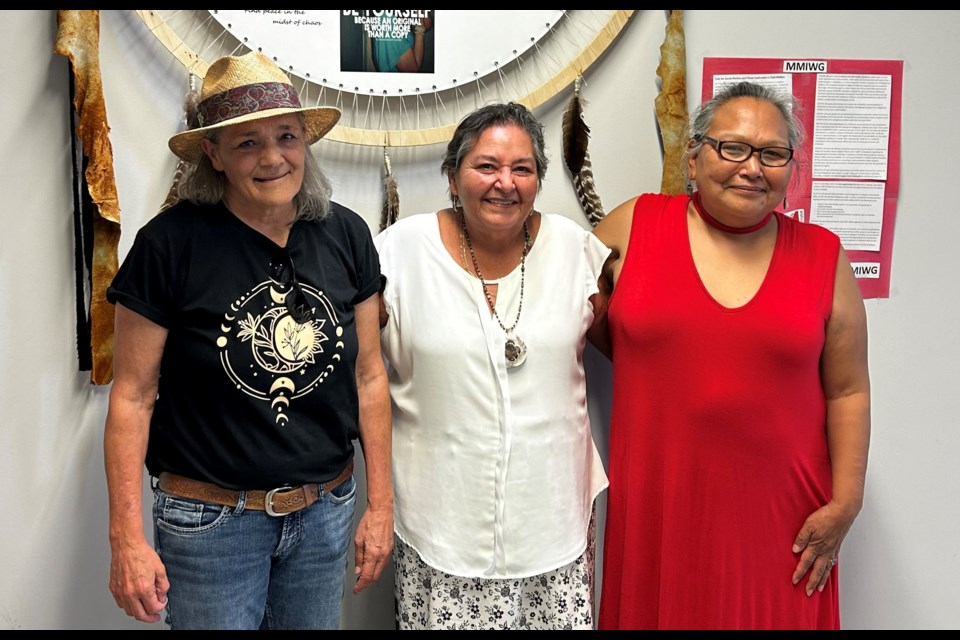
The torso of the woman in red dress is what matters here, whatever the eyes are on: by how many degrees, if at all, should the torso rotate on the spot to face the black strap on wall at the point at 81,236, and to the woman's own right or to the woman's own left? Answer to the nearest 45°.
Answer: approximately 90° to the woman's own right

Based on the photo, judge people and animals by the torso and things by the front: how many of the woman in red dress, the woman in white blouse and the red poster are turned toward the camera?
3

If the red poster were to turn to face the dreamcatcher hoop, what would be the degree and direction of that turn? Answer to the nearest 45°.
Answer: approximately 45° to its right

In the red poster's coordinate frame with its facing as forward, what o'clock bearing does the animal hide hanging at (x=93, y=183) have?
The animal hide hanging is roughly at 2 o'clock from the red poster.

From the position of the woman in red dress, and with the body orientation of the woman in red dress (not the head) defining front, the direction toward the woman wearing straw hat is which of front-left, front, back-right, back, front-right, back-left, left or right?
front-right

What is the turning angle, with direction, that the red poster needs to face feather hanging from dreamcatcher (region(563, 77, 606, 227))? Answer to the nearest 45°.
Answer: approximately 45° to its right

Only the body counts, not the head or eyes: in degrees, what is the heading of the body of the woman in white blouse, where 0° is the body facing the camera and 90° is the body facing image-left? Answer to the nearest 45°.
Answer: approximately 0°

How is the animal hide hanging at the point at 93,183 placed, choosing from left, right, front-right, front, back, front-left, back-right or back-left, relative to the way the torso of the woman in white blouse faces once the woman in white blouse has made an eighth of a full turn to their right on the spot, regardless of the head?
front-right

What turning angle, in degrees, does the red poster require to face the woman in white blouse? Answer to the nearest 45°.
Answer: approximately 45° to its right
